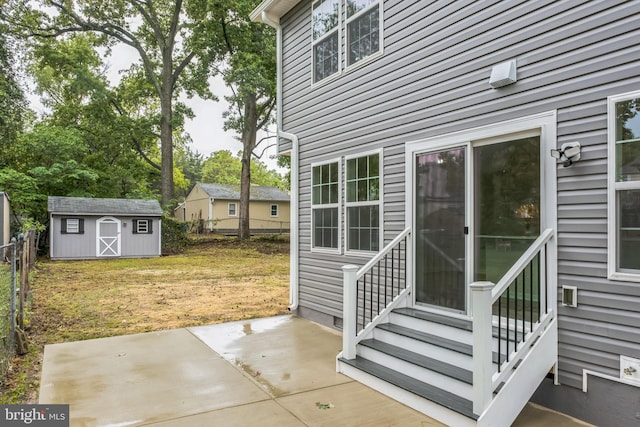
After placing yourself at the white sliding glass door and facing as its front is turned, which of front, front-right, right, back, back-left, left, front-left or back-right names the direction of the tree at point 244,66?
right

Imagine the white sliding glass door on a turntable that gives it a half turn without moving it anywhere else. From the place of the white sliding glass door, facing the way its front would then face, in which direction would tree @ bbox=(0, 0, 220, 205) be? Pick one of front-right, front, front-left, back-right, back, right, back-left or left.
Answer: left

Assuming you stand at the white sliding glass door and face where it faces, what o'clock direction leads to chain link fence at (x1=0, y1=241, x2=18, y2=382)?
The chain link fence is roughly at 1 o'clock from the white sliding glass door.

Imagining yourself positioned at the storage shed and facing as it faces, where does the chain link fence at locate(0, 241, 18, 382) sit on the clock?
The chain link fence is roughly at 12 o'clock from the storage shed.

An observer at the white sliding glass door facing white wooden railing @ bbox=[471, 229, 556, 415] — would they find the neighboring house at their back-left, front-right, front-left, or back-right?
back-right

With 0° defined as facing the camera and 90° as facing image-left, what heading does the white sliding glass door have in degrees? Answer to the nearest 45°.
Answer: approximately 45°

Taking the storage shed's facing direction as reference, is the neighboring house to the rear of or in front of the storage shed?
to the rear

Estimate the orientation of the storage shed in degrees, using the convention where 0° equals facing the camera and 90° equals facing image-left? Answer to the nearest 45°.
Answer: approximately 0°

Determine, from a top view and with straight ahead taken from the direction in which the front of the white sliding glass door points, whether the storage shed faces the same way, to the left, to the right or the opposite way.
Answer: to the left

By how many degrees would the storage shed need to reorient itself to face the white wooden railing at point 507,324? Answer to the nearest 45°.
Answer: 0° — it already faces it

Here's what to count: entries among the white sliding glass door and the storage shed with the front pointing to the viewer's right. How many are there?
0

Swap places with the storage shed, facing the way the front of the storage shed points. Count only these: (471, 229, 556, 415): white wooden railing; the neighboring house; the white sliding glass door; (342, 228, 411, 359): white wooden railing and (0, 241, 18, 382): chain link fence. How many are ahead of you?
4
